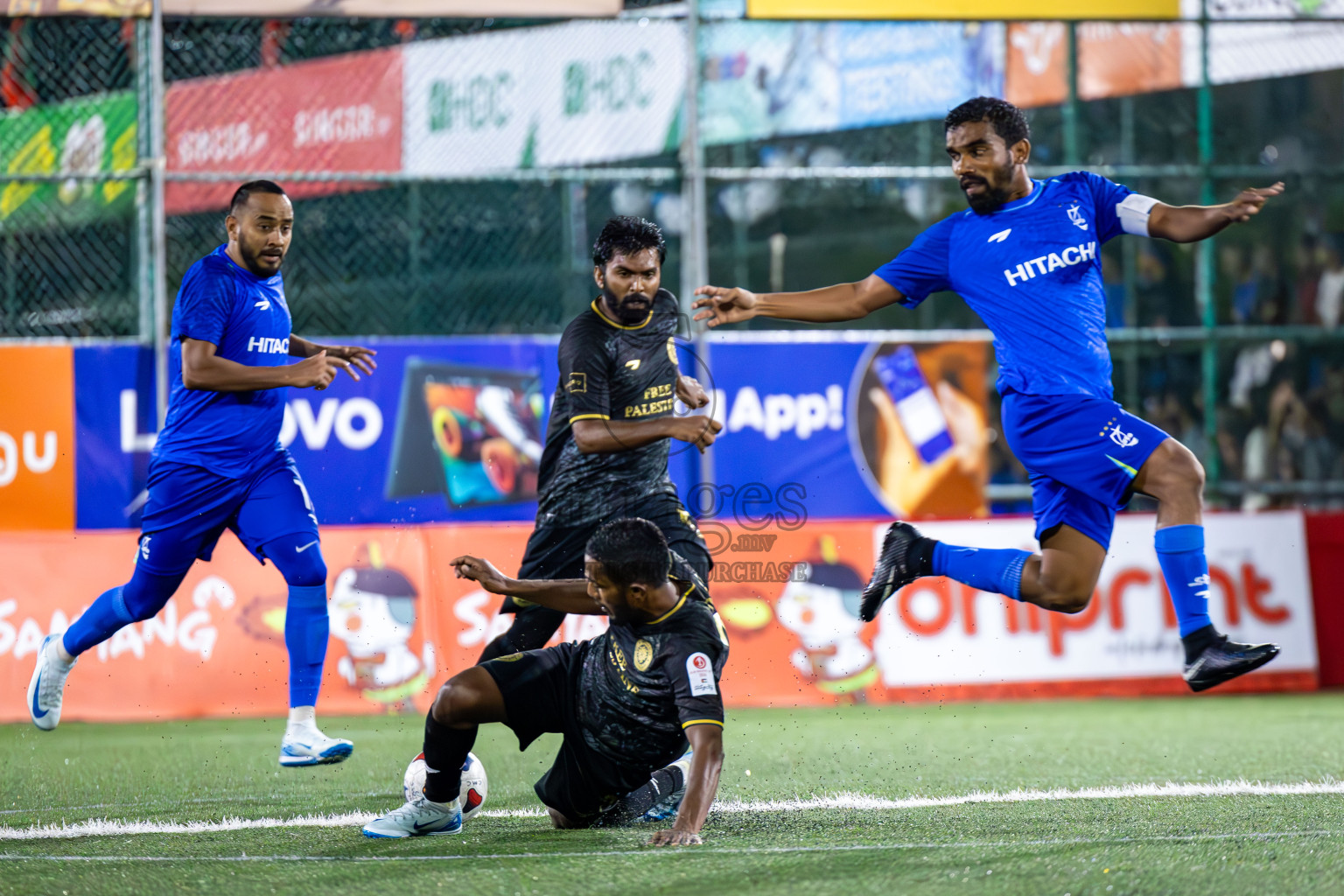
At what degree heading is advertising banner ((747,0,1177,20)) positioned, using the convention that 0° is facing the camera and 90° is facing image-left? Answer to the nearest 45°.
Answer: approximately 0°

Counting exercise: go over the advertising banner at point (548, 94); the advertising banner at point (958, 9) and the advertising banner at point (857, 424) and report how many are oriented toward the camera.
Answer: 3

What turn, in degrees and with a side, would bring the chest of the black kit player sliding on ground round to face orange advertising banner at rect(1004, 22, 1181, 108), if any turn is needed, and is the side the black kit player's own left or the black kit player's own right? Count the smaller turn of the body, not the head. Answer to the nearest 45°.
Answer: approximately 180°

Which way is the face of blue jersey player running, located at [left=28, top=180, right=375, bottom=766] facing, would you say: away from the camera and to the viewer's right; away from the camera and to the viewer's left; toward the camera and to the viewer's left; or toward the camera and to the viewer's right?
toward the camera and to the viewer's right

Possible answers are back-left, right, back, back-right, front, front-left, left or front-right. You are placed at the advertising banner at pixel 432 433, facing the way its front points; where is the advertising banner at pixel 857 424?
left

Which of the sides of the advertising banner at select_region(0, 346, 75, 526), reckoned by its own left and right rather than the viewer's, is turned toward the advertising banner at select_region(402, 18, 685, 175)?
left

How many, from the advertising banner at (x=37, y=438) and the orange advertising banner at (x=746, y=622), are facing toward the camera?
2

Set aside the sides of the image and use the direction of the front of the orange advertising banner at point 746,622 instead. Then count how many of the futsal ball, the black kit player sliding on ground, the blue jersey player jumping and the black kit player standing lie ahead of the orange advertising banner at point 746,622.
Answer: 4

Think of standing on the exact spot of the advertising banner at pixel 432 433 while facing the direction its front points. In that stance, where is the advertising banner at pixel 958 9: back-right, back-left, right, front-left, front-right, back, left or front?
left

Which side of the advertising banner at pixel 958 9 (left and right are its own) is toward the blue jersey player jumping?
front

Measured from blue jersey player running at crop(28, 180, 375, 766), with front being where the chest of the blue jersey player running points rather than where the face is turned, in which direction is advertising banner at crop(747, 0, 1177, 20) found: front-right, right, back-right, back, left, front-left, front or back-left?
left

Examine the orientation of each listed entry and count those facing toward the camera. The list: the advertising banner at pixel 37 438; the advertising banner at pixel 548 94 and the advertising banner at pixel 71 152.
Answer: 3
